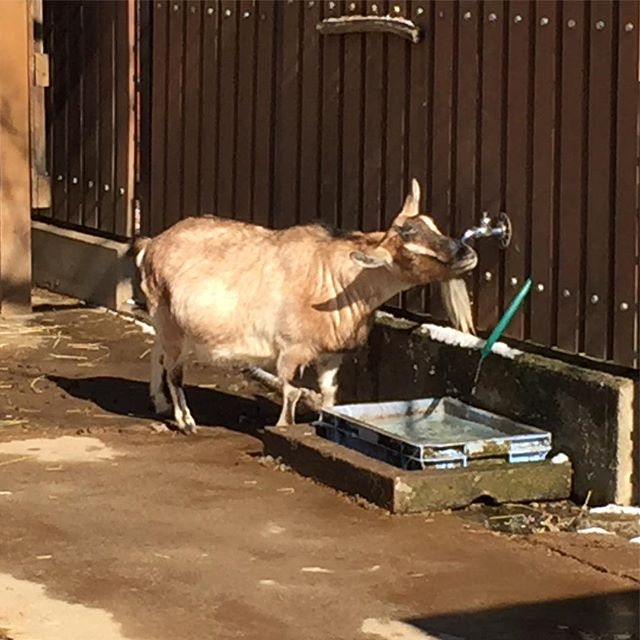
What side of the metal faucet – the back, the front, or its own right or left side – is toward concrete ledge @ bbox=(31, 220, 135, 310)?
right

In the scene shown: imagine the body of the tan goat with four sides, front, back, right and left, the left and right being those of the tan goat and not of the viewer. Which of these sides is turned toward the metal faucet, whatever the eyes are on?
front

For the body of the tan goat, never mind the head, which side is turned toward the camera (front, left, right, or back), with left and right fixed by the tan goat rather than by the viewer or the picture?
right

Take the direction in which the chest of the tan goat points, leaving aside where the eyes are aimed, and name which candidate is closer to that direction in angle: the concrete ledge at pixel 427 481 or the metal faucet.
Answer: the metal faucet

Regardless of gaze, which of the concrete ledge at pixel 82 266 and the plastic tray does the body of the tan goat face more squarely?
the plastic tray

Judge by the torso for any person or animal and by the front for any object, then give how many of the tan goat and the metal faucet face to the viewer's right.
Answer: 1

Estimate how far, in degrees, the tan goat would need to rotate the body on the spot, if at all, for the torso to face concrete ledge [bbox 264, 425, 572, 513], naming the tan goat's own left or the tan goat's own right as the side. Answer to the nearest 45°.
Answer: approximately 45° to the tan goat's own right
